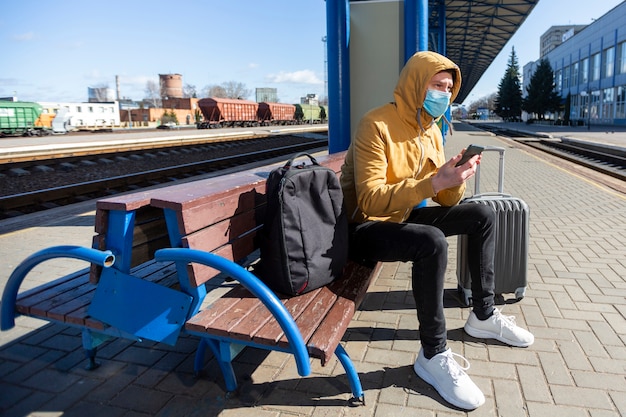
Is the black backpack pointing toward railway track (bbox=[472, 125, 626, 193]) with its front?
no

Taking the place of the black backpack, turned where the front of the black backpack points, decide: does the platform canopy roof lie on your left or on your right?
on your left

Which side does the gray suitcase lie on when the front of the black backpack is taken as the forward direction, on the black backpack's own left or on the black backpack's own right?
on the black backpack's own left

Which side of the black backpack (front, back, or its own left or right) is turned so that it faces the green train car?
back

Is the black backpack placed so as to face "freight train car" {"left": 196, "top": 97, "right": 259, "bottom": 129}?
no

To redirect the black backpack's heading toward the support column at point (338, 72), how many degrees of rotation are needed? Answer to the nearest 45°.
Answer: approximately 135° to its left

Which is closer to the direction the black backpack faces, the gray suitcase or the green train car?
the gray suitcase

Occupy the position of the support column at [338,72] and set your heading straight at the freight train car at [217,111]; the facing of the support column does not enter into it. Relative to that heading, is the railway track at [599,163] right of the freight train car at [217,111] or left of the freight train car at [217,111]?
right

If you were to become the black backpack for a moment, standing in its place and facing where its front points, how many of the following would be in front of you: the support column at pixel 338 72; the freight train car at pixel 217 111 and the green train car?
0

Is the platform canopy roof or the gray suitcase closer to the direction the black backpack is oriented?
the gray suitcase
